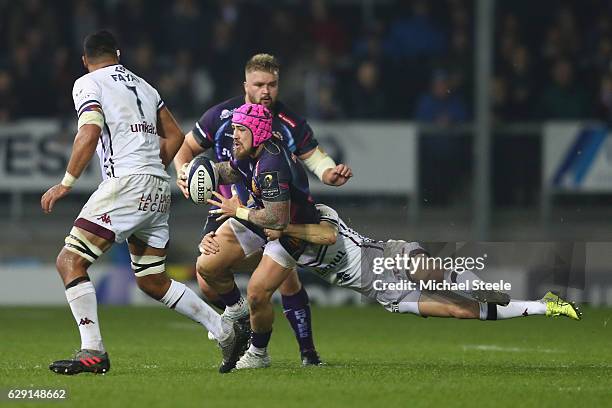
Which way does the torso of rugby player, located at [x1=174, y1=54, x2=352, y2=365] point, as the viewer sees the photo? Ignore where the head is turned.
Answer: toward the camera

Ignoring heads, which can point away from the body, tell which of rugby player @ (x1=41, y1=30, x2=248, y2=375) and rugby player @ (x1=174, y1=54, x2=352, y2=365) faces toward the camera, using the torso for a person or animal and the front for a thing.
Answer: rugby player @ (x1=174, y1=54, x2=352, y2=365)

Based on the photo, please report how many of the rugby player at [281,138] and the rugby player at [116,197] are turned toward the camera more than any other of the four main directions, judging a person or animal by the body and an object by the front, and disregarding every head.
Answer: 1

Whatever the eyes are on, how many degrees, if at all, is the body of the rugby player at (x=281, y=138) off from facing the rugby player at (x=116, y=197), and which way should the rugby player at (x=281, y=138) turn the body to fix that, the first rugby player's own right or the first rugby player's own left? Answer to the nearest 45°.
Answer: approximately 45° to the first rugby player's own right

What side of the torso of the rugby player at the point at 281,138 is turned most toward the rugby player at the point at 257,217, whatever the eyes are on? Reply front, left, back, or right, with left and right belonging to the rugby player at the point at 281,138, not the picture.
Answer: front
